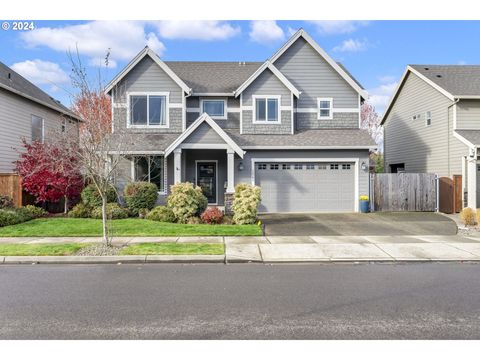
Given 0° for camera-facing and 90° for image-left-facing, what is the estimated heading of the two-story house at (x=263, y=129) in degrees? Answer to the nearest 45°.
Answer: approximately 0°

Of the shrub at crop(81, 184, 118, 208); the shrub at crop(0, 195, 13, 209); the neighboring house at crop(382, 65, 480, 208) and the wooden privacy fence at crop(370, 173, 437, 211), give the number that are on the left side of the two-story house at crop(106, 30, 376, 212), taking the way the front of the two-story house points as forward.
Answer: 2

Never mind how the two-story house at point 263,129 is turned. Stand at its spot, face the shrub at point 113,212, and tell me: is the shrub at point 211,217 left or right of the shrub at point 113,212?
left

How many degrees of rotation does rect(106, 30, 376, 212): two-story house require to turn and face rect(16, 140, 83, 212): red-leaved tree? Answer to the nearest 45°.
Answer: approximately 90° to its right

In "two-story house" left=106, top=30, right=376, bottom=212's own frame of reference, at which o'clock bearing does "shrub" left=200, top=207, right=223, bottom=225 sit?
The shrub is roughly at 1 o'clock from the two-story house.

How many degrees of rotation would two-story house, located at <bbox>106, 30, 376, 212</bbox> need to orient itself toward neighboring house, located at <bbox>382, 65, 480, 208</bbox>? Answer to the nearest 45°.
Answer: approximately 90° to its left

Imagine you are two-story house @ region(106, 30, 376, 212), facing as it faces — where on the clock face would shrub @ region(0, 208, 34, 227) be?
The shrub is roughly at 2 o'clock from the two-story house.

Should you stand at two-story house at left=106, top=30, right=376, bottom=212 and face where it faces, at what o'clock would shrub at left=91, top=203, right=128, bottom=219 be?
The shrub is roughly at 2 o'clock from the two-story house.

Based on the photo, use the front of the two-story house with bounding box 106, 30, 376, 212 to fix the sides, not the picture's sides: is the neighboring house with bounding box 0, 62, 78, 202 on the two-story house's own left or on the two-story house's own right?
on the two-story house's own right

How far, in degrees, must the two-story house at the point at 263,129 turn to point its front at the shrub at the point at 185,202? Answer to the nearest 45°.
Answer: approximately 45° to its right

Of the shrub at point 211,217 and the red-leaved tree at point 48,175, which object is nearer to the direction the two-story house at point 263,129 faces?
the shrub

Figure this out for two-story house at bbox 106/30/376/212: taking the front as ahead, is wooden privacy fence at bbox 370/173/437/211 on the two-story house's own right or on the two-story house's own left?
on the two-story house's own left

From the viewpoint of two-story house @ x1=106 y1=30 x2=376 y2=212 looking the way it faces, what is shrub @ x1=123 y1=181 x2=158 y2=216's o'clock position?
The shrub is roughly at 2 o'clock from the two-story house.

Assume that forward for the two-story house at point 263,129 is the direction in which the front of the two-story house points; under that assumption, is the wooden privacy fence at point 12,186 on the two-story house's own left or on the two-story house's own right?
on the two-story house's own right
